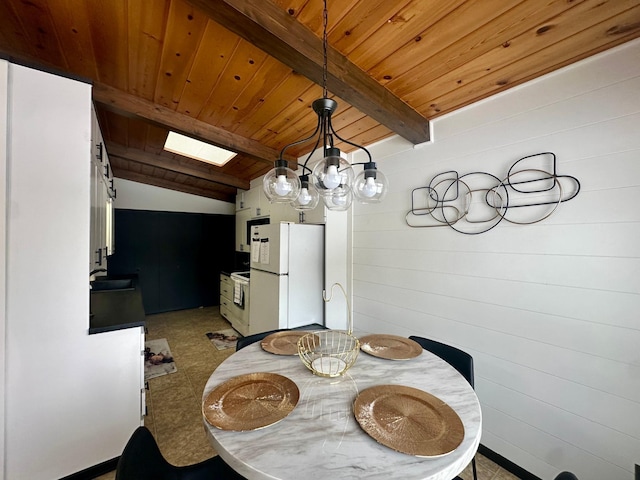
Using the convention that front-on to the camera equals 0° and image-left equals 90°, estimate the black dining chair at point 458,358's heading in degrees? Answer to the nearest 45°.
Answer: approximately 45°

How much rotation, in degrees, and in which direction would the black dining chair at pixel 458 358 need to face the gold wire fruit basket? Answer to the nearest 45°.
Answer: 0° — it already faces it

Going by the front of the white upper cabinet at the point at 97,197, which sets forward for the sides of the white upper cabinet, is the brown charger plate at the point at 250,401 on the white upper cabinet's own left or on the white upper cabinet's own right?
on the white upper cabinet's own right

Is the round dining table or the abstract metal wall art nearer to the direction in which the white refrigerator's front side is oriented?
the round dining table

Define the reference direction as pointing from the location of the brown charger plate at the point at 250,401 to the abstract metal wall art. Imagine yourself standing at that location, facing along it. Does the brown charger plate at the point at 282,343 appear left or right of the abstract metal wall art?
left

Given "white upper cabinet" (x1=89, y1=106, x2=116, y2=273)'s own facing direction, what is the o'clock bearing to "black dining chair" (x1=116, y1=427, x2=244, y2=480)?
The black dining chair is roughly at 3 o'clock from the white upper cabinet.

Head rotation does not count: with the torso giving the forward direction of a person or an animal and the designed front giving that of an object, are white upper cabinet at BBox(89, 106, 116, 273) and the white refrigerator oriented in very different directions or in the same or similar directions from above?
very different directions

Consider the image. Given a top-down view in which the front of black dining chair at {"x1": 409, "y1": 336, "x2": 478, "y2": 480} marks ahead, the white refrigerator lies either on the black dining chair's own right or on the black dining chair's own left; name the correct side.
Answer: on the black dining chair's own right

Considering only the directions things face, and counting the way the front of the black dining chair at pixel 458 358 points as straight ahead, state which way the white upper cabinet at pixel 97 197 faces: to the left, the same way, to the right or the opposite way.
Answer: the opposite way

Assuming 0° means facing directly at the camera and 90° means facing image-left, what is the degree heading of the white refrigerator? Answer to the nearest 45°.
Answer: approximately 45°

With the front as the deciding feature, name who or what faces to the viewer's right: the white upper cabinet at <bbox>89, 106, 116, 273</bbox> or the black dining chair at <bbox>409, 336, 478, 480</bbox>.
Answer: the white upper cabinet

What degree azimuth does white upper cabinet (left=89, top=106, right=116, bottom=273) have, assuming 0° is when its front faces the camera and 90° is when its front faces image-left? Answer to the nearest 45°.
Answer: approximately 270°
